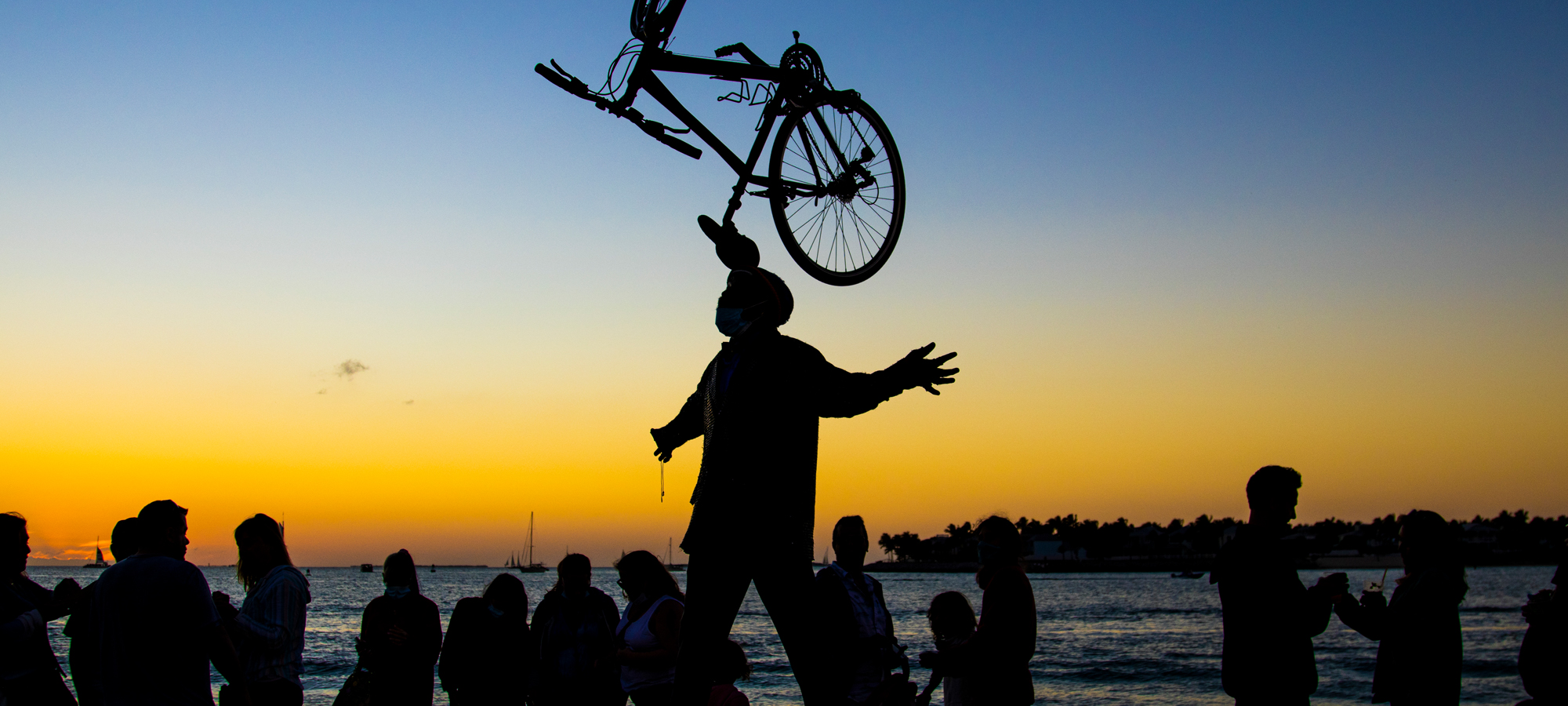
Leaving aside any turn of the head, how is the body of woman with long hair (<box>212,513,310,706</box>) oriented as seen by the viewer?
to the viewer's left

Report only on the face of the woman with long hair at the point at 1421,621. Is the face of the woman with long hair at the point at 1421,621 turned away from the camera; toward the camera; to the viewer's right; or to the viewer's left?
to the viewer's left

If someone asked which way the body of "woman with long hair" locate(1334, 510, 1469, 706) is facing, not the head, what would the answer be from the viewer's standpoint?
to the viewer's left

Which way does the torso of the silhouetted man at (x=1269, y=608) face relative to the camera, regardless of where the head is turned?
to the viewer's right

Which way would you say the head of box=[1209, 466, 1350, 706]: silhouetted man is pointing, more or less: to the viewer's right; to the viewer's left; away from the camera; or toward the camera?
to the viewer's right

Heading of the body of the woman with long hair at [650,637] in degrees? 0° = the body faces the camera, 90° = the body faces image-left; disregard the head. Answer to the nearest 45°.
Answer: approximately 45°

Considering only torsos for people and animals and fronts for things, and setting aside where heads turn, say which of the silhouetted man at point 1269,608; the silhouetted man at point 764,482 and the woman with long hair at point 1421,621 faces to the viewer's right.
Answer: the silhouetted man at point 1269,608

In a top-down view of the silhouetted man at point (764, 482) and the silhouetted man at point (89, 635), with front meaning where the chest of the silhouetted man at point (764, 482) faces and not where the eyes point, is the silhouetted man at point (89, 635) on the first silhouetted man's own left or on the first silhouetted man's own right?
on the first silhouetted man's own right

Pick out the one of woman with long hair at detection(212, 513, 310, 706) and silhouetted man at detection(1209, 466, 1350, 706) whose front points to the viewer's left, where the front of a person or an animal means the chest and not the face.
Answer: the woman with long hair

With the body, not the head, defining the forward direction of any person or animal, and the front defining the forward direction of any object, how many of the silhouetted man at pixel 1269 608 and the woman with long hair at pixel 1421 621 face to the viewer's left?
1
